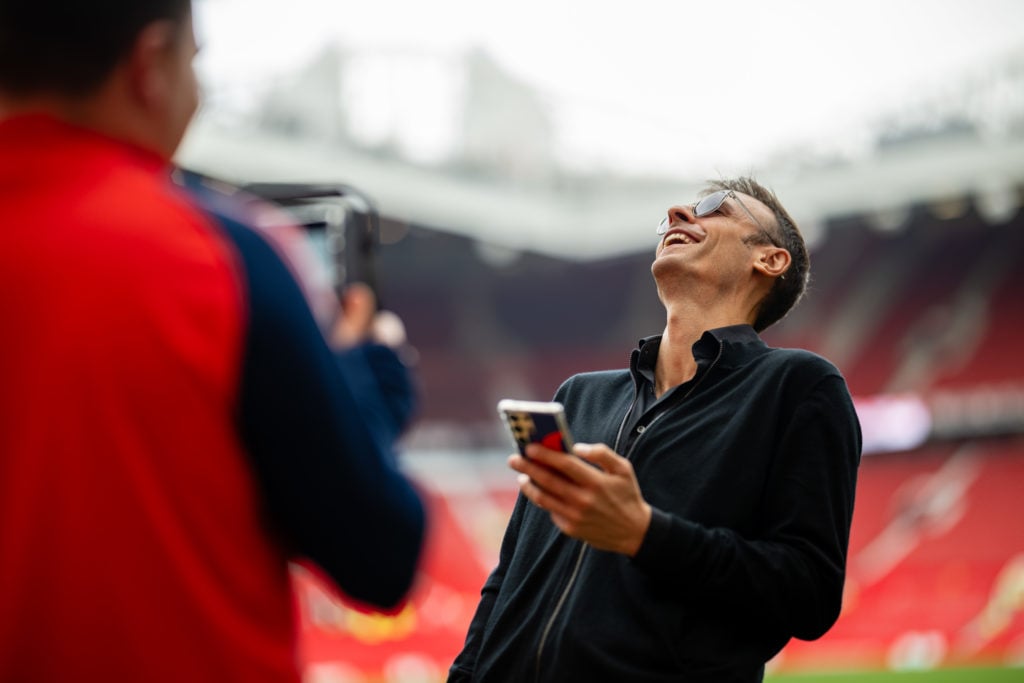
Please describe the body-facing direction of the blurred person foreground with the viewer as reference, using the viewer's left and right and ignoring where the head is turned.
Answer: facing away from the viewer and to the right of the viewer

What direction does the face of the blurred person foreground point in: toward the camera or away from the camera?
away from the camera

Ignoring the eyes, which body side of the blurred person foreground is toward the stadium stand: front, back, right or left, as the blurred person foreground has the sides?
front
